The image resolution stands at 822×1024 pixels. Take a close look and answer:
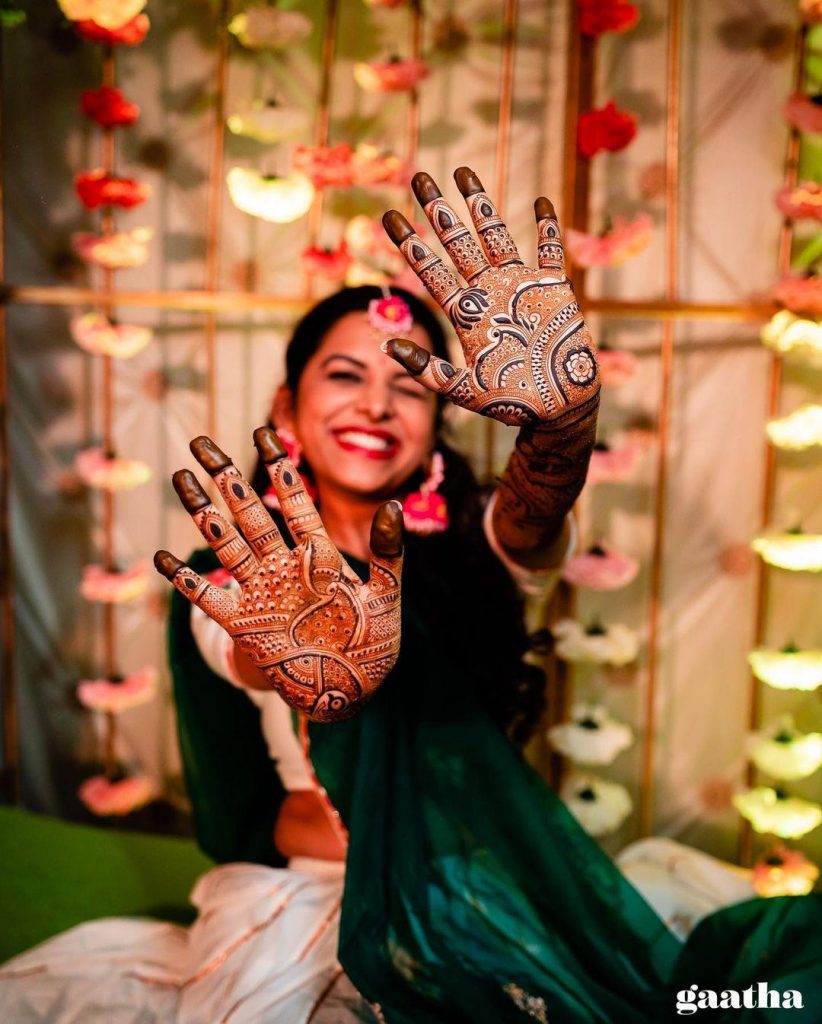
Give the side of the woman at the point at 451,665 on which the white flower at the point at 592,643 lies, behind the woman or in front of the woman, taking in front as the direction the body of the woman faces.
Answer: behind

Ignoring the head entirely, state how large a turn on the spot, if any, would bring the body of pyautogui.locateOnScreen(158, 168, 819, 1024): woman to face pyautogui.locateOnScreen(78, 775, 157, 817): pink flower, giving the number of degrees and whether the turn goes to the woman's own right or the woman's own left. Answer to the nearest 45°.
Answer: approximately 135° to the woman's own right

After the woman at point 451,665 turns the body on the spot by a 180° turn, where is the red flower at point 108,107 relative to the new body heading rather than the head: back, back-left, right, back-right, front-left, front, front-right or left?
front-left

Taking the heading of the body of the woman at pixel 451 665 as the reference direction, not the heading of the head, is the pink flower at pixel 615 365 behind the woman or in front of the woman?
behind

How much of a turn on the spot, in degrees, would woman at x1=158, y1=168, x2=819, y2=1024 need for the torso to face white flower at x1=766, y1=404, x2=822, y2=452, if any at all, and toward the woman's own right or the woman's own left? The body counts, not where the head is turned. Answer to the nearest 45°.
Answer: approximately 135° to the woman's own left

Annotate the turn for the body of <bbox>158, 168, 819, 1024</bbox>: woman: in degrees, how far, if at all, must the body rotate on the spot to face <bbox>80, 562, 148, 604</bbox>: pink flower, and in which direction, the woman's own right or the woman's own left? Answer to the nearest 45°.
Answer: approximately 135° to the woman's own right

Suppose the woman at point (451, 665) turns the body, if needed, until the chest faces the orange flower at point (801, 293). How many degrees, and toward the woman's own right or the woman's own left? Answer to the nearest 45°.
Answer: approximately 135° to the woman's own left

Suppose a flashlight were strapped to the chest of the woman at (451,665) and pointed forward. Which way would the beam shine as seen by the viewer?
toward the camera

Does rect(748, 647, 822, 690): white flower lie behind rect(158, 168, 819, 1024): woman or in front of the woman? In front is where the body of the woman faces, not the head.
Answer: behind
